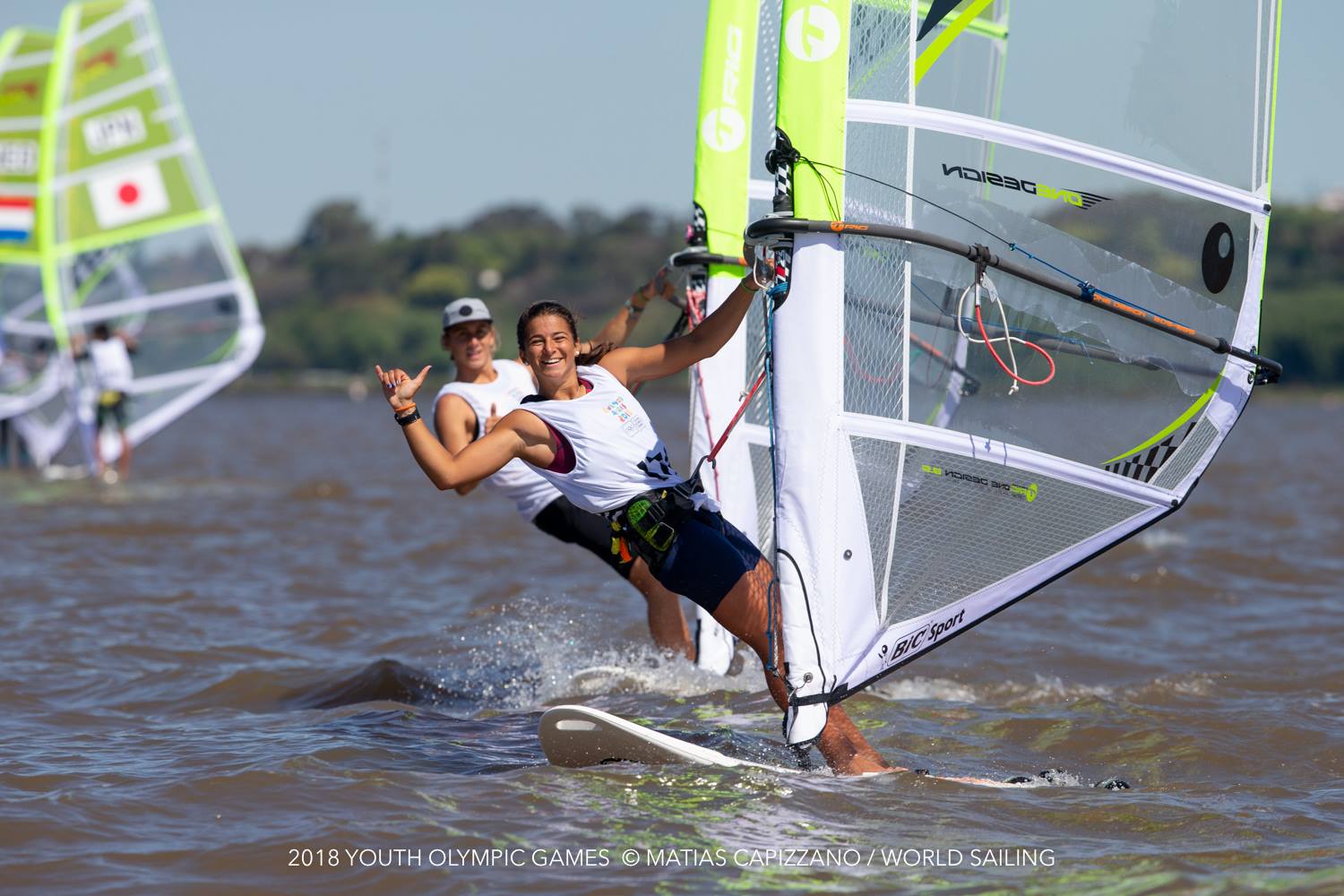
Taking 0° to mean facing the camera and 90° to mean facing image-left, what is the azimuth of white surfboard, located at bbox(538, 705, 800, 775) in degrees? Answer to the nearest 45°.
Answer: approximately 45°

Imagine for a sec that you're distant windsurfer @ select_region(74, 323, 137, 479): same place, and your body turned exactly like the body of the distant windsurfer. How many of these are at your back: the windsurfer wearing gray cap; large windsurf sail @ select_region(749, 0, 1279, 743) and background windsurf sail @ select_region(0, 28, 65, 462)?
2

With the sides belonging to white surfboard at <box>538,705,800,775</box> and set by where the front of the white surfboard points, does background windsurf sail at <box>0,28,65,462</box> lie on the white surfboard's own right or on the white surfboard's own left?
on the white surfboard's own right

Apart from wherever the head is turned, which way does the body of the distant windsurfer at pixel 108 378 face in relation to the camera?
away from the camera

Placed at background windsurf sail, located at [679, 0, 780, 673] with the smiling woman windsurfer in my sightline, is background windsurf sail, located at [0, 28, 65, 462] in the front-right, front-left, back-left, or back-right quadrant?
back-right

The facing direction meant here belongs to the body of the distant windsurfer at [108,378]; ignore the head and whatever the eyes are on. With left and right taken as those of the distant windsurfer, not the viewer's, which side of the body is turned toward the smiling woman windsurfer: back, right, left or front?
back

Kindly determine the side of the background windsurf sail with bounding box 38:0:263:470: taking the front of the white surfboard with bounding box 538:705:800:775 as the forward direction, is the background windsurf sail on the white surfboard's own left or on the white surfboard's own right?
on the white surfboard's own right

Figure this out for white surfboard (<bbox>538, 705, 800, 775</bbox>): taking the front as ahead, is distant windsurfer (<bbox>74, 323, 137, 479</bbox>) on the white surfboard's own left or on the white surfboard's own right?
on the white surfboard's own right
